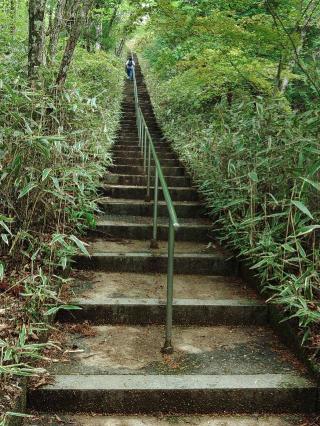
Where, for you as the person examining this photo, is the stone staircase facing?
facing the viewer
